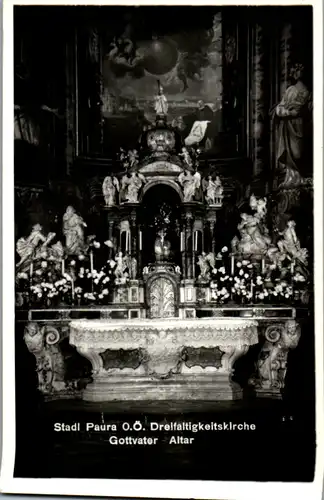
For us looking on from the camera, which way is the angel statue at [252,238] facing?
facing the viewer and to the left of the viewer

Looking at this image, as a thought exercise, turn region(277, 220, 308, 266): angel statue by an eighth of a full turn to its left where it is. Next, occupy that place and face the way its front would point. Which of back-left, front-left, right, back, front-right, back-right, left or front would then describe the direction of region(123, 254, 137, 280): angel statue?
right

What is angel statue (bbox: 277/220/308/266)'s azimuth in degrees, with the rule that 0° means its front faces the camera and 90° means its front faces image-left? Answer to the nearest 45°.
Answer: approximately 45°
